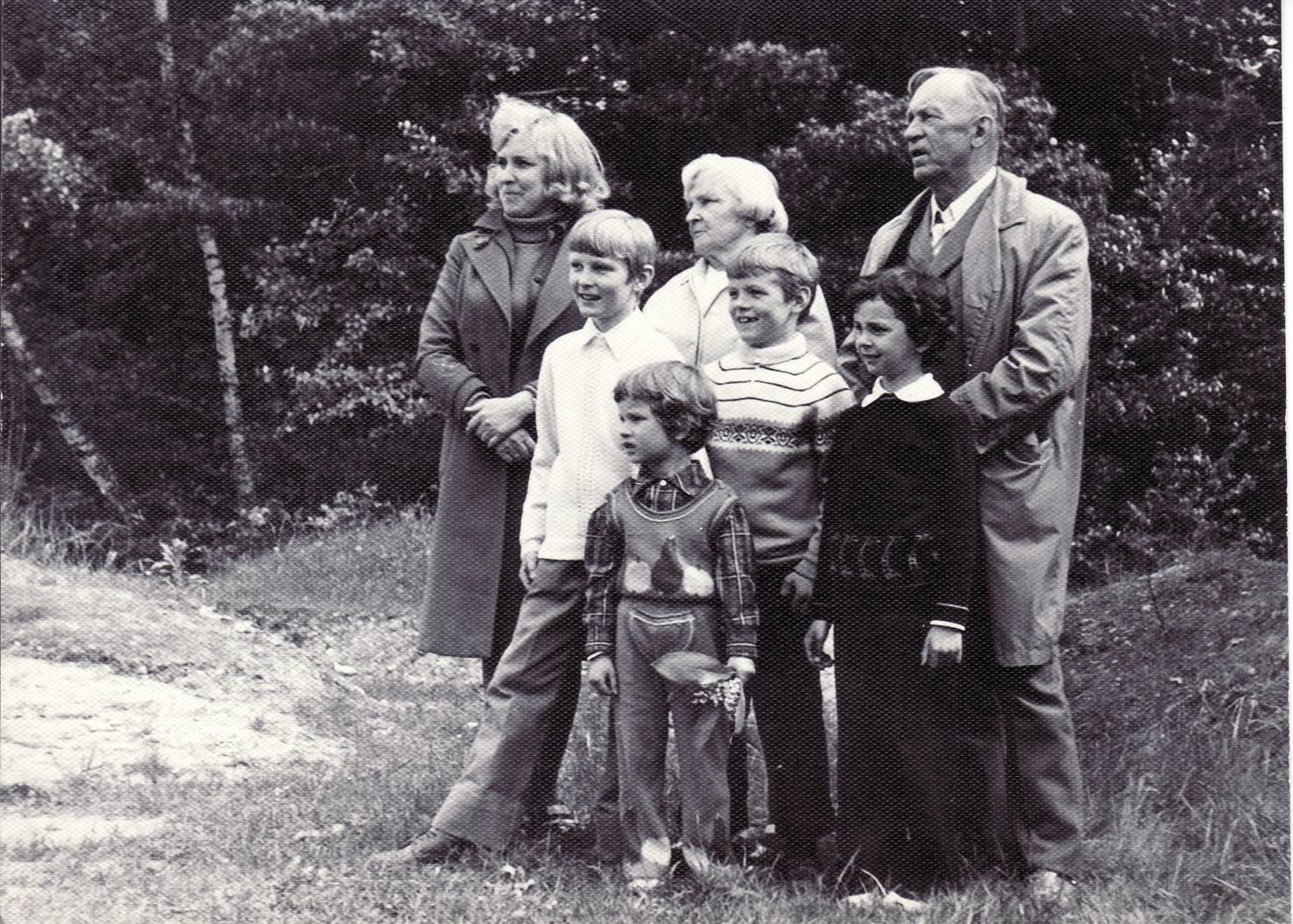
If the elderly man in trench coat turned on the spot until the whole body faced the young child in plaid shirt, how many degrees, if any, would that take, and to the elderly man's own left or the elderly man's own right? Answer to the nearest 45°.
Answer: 0° — they already face them

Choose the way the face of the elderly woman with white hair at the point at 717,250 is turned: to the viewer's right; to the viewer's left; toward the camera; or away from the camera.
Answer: to the viewer's left

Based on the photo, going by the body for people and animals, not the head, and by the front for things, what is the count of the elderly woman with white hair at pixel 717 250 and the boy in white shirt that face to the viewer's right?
0

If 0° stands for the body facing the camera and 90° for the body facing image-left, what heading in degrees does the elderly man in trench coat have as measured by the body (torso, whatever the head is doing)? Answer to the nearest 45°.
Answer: approximately 45°

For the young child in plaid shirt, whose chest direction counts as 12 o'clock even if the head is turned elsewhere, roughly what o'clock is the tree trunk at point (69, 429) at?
The tree trunk is roughly at 5 o'clock from the young child in plaid shirt.
